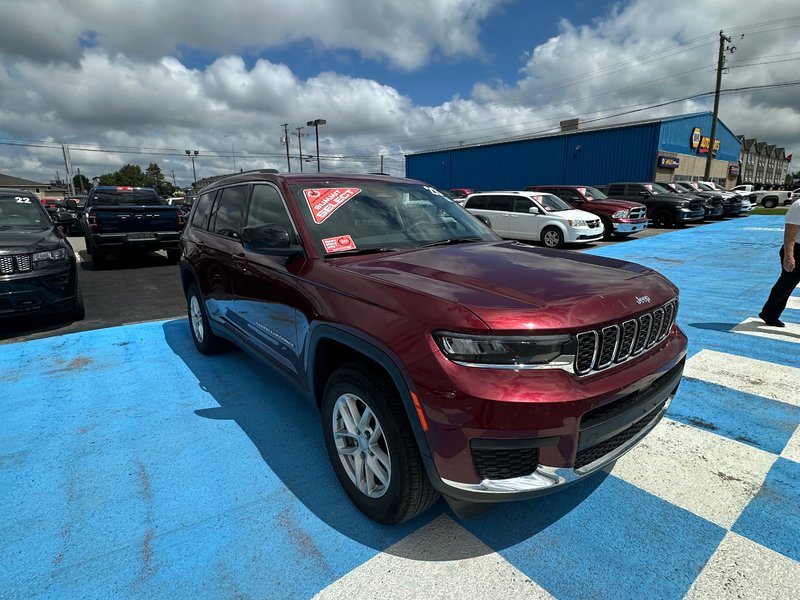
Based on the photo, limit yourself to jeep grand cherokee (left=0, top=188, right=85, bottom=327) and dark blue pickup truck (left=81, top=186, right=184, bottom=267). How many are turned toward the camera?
1

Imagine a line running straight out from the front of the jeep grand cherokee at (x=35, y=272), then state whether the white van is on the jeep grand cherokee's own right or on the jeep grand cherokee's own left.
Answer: on the jeep grand cherokee's own left

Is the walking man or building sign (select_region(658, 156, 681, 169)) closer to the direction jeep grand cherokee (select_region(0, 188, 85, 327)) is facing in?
the walking man

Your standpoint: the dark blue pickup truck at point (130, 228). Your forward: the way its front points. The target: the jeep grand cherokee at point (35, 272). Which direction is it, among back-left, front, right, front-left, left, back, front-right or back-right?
back

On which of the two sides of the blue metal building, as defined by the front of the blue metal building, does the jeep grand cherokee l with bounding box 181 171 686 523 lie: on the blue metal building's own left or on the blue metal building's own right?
on the blue metal building's own right

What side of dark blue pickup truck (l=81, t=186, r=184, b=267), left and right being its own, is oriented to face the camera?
back

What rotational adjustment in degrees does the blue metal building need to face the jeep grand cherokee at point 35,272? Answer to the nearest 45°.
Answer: approximately 45° to its right

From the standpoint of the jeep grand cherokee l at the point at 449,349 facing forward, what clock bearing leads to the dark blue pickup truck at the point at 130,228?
The dark blue pickup truck is roughly at 6 o'clock from the jeep grand cherokee l.

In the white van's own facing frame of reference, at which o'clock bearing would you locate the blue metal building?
The blue metal building is roughly at 8 o'clock from the white van.

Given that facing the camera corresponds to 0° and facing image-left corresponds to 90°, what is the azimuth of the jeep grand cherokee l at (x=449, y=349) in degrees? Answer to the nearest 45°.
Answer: approximately 315°

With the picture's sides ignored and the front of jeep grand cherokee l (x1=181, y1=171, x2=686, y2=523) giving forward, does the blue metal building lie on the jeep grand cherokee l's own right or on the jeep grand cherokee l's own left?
on the jeep grand cherokee l's own left

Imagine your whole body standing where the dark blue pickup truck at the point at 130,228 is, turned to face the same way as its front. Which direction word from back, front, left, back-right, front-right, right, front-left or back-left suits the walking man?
back-right

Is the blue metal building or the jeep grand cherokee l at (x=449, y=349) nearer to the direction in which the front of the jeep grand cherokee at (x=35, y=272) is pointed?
the jeep grand cherokee l
